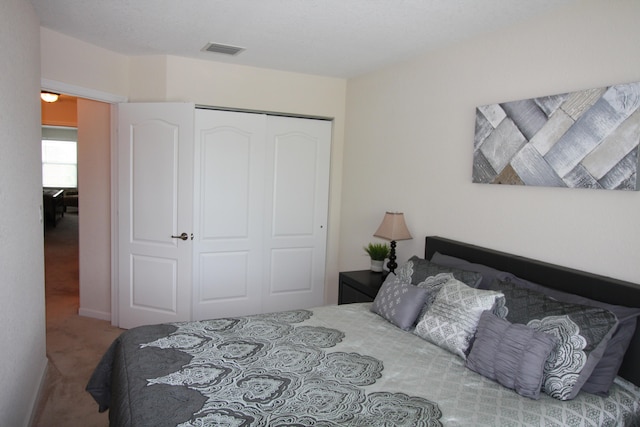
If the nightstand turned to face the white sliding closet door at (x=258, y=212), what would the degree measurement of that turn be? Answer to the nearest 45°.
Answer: approximately 90° to its right

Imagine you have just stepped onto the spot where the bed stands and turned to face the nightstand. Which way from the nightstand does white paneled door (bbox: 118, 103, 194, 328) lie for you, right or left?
left

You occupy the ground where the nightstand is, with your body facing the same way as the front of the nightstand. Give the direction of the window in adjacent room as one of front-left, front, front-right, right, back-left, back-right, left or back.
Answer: right

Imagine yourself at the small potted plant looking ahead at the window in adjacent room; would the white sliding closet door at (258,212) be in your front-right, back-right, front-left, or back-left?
front-left

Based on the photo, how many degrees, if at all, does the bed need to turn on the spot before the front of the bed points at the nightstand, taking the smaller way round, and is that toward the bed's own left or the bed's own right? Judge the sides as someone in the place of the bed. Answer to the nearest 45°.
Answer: approximately 135° to the bed's own right

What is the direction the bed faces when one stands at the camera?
facing the viewer and to the left of the viewer

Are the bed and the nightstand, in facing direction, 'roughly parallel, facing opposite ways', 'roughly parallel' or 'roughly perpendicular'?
roughly parallel

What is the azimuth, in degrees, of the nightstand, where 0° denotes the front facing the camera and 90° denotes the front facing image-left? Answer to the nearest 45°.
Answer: approximately 45°

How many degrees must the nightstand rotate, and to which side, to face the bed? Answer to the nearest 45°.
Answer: approximately 45° to its left

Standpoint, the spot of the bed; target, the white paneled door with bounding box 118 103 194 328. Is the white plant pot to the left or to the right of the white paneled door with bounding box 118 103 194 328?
right

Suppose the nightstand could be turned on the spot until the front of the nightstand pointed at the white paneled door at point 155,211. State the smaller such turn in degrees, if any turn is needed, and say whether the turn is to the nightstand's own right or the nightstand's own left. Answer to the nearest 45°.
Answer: approximately 45° to the nightstand's own right

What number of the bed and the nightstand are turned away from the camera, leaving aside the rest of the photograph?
0

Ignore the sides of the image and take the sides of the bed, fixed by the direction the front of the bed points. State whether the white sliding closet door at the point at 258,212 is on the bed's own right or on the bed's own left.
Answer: on the bed's own right
